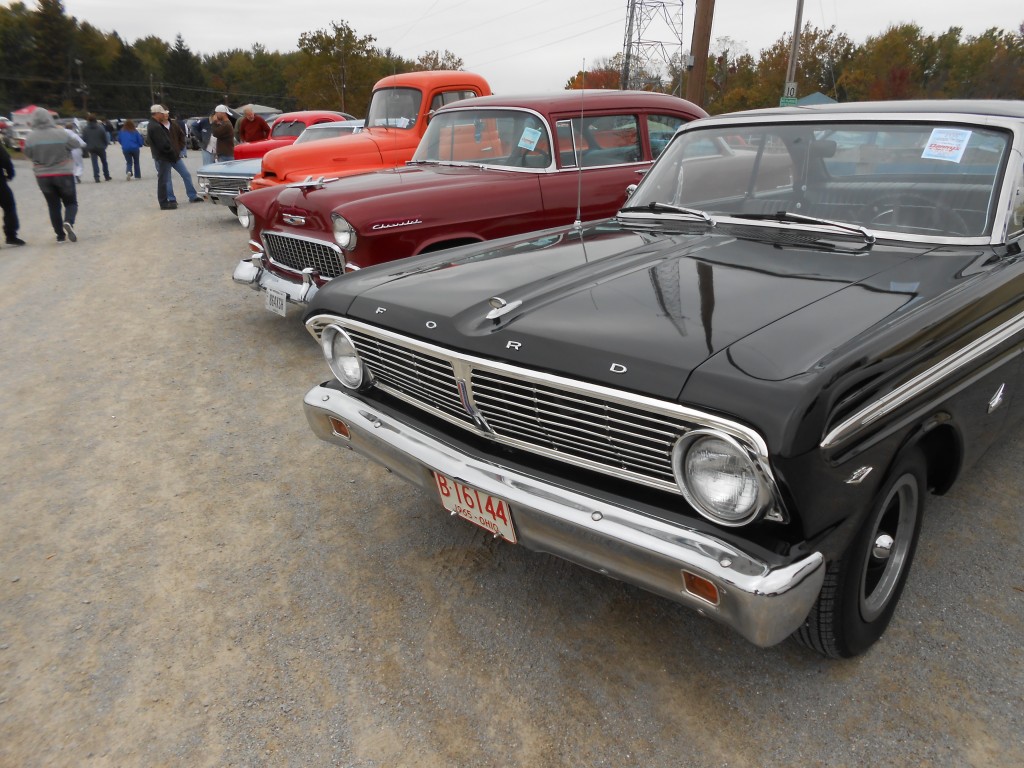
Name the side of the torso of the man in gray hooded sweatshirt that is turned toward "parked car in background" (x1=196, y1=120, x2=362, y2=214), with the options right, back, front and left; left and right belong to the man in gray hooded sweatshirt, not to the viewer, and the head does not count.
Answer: right

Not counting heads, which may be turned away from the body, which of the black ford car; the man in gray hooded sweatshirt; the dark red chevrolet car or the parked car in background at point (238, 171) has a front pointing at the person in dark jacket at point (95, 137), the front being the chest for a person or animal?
the man in gray hooded sweatshirt

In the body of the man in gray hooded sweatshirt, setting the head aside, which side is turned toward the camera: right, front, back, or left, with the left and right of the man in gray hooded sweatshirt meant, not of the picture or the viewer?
back

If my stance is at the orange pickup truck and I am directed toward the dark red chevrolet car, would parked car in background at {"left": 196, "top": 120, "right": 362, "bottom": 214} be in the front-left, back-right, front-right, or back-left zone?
back-right

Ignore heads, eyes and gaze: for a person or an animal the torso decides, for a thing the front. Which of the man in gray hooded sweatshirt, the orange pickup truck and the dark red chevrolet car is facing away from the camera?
the man in gray hooded sweatshirt

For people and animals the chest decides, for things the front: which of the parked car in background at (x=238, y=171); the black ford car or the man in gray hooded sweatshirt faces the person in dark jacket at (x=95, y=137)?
the man in gray hooded sweatshirt

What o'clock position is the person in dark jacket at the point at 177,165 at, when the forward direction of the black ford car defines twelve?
The person in dark jacket is roughly at 3 o'clock from the black ford car.

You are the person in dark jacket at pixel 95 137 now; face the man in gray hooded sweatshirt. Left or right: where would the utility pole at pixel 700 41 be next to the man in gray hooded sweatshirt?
left

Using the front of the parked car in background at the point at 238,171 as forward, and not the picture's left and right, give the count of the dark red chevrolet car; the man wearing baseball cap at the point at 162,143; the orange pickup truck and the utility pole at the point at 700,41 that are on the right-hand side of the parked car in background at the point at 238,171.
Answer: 1

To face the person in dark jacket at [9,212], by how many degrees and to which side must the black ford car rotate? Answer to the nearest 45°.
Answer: approximately 90° to its right

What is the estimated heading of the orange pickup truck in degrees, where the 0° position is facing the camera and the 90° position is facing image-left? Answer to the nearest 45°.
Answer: approximately 45°

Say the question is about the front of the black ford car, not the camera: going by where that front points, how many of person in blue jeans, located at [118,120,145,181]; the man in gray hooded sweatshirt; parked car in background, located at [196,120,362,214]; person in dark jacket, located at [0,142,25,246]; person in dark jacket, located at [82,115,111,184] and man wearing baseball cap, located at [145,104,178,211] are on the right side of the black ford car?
6

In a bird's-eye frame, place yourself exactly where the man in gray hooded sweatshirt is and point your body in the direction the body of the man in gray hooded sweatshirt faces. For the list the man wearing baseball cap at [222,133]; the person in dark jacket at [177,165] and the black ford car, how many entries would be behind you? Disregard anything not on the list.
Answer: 1
